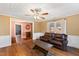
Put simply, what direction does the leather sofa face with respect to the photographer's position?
facing the viewer and to the left of the viewer
